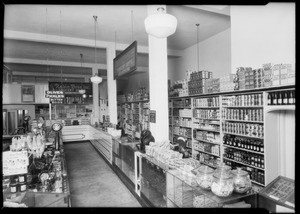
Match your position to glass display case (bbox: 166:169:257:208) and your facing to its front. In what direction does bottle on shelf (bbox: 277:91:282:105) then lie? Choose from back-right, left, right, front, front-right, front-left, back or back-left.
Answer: back

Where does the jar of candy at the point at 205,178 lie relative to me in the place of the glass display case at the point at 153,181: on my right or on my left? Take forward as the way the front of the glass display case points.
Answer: on my left

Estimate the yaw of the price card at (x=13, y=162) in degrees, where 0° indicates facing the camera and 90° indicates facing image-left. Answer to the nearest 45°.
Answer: approximately 0°

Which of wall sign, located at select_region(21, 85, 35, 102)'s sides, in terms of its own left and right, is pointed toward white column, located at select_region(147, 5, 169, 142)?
front

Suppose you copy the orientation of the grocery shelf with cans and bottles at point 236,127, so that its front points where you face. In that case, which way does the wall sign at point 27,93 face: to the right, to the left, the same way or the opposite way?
to the left

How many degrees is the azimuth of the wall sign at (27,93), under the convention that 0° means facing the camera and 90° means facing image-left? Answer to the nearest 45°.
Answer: approximately 0°

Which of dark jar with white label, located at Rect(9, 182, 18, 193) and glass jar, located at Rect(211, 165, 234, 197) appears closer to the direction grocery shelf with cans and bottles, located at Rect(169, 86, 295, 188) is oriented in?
the dark jar with white label

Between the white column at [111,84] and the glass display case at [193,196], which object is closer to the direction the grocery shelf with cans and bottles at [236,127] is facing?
the glass display case

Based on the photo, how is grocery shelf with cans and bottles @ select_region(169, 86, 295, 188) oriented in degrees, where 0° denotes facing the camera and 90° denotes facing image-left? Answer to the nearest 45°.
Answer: approximately 45°

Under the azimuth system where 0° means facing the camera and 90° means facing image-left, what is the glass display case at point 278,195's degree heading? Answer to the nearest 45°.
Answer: approximately 45°

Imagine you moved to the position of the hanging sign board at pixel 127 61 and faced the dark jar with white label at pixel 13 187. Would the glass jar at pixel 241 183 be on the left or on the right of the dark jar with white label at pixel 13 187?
left

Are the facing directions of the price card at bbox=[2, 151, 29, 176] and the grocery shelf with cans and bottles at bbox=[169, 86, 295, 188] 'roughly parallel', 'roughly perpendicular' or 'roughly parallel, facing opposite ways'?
roughly perpendicular

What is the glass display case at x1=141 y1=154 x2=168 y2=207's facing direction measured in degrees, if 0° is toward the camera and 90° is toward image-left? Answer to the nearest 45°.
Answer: approximately 45°

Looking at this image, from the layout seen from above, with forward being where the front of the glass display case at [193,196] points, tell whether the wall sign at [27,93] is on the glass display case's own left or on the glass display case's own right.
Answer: on the glass display case's own right

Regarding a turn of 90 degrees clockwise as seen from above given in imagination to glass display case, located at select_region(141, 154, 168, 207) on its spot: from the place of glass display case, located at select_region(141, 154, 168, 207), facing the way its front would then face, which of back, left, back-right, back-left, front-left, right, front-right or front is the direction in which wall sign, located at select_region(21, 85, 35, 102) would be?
front

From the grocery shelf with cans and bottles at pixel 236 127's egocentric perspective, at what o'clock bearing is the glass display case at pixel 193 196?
The glass display case is roughly at 11 o'clock from the grocery shelf with cans and bottles.
